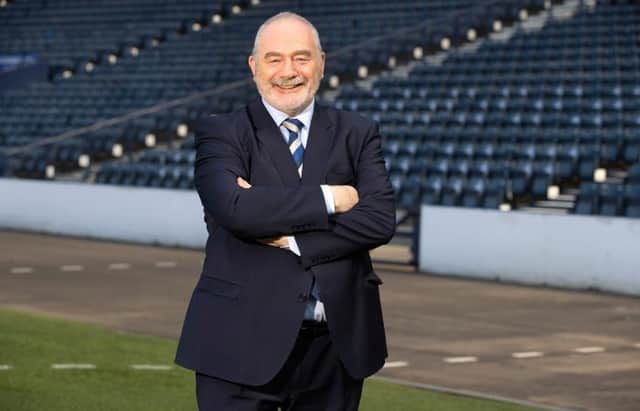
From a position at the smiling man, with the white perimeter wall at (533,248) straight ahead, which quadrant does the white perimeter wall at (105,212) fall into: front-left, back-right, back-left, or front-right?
front-left

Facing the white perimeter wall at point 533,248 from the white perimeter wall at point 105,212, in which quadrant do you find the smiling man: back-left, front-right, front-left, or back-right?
front-right

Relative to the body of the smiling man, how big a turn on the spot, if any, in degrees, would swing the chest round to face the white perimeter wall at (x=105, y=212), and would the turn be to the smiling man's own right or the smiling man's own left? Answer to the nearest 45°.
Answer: approximately 180°

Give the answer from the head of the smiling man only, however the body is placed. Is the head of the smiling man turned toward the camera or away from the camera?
toward the camera

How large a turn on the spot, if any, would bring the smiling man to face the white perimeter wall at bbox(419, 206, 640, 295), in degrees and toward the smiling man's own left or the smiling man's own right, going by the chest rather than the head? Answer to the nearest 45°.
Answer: approximately 180°

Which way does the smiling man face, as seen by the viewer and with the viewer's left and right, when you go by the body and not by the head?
facing the viewer
